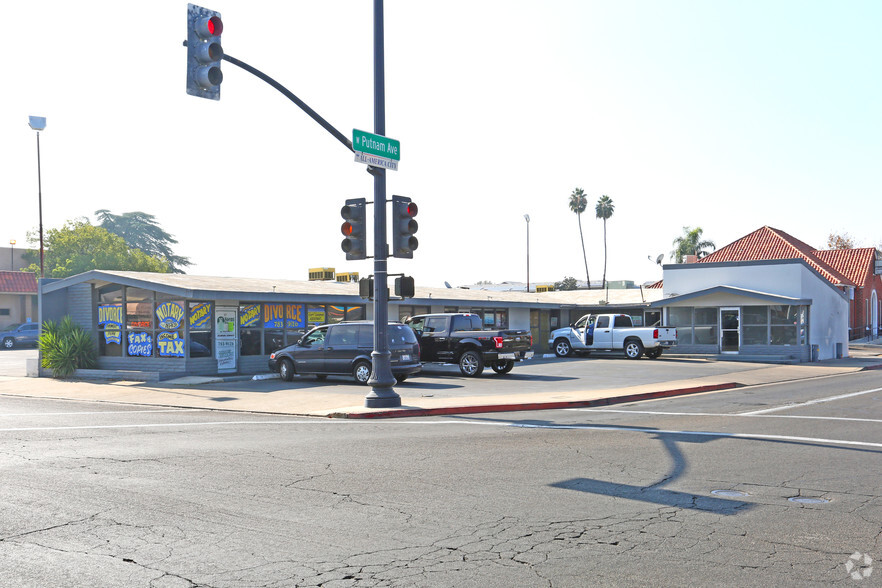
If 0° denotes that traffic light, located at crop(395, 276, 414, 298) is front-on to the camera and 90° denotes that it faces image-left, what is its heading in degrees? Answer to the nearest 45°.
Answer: approximately 315°

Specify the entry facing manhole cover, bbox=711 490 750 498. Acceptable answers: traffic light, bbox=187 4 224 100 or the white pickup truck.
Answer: the traffic light

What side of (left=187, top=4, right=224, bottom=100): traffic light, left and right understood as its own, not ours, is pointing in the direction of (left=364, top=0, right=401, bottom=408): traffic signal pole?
left

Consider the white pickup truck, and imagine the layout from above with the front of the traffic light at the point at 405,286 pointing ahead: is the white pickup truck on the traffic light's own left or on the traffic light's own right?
on the traffic light's own left

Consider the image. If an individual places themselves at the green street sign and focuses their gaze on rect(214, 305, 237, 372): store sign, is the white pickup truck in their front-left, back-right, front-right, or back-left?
front-right

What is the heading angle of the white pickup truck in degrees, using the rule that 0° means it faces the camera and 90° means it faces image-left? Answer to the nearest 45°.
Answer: approximately 135°

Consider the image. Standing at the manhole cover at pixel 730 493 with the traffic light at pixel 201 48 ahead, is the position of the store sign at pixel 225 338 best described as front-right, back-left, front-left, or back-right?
front-right

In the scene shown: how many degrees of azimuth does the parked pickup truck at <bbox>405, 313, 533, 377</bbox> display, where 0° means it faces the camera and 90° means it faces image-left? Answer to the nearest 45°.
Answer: approximately 135°

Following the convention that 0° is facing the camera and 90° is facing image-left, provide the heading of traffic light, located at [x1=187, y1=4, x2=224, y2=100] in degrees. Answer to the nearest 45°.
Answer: approximately 315°
